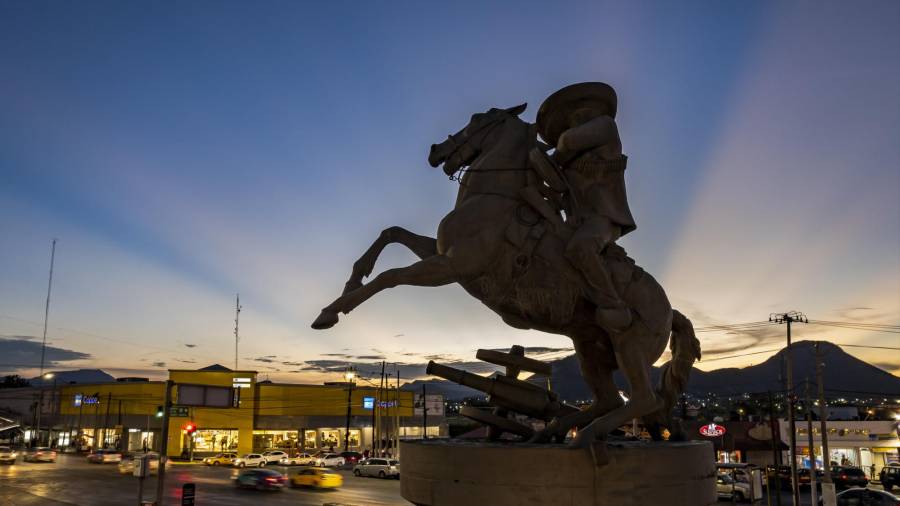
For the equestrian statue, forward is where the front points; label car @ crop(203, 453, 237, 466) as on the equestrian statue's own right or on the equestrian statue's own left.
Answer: on the equestrian statue's own right

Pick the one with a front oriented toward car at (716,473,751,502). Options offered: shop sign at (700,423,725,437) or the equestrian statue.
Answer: the shop sign

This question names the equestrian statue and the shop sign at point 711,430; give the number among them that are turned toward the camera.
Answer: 1

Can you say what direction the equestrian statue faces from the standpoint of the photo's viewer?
facing to the left of the viewer

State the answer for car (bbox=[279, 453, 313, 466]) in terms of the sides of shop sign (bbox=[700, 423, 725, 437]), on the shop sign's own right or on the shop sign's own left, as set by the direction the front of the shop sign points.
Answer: on the shop sign's own right

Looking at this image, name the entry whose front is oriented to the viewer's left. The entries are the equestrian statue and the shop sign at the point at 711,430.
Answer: the equestrian statue

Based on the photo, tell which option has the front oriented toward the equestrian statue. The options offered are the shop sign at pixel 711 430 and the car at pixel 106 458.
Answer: the shop sign

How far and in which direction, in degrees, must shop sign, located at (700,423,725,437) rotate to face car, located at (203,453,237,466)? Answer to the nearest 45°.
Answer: approximately 90° to its right
